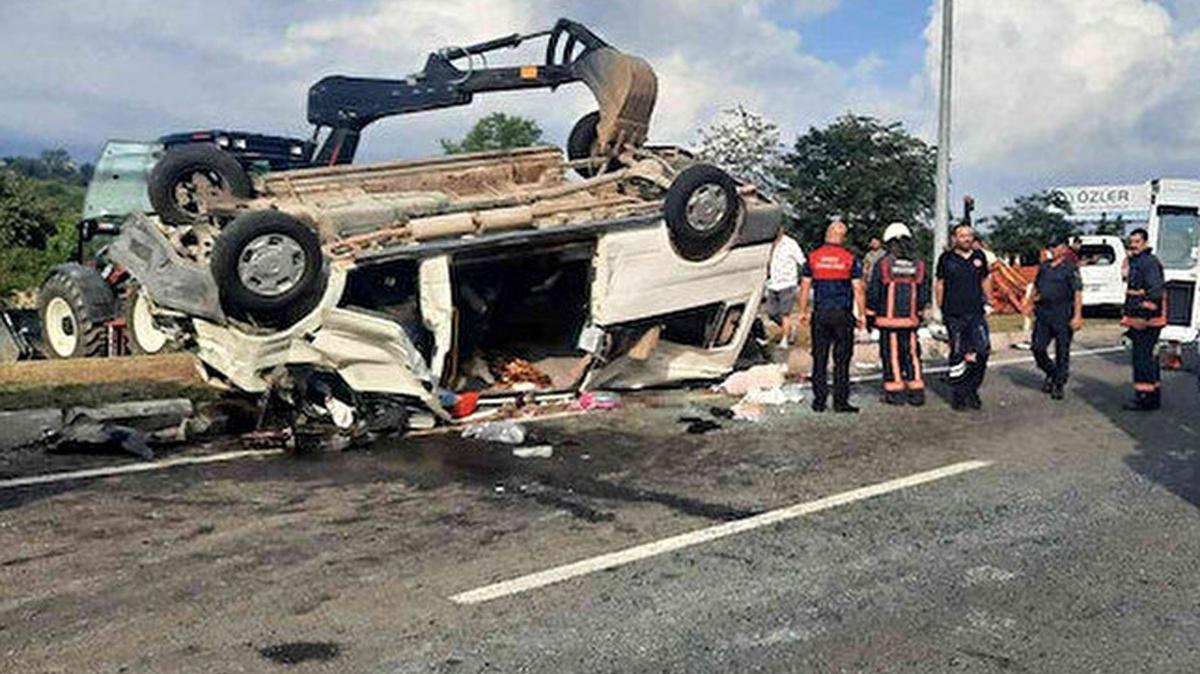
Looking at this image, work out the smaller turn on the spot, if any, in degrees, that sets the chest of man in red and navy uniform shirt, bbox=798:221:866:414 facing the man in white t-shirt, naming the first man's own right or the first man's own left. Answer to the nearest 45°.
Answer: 0° — they already face them

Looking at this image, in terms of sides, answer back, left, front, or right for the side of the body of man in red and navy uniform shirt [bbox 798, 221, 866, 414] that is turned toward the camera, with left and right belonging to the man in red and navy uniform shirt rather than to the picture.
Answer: back

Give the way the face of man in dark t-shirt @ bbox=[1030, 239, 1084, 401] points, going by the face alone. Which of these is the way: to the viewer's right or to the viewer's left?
to the viewer's left
